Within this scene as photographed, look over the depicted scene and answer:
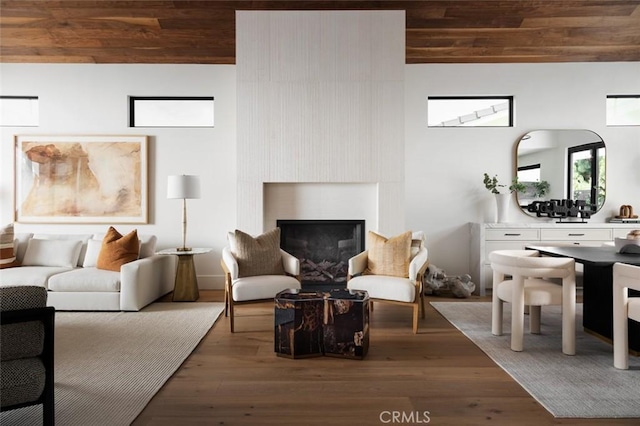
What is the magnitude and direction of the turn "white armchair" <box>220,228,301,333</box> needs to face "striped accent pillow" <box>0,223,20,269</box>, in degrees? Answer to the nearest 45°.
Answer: approximately 135° to its right

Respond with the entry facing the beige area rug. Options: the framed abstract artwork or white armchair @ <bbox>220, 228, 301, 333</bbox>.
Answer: the framed abstract artwork

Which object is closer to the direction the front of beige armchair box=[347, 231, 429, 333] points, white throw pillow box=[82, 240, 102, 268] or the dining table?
the white throw pillow

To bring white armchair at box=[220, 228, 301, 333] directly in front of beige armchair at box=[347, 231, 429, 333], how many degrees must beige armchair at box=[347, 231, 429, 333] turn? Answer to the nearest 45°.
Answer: approximately 45° to its right

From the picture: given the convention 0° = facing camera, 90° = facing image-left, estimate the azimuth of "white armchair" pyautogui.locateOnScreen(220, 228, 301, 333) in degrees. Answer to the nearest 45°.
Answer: approximately 315°

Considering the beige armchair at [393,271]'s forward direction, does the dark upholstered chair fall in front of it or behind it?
in front

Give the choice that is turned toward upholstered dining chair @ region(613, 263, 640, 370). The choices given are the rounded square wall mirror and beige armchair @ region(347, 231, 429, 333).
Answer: the rounded square wall mirror

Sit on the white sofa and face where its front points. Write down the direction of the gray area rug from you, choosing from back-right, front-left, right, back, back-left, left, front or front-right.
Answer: left

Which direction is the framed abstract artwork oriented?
toward the camera

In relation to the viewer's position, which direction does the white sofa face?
facing the viewer and to the left of the viewer

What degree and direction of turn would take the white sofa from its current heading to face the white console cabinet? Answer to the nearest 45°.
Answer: approximately 135° to its left

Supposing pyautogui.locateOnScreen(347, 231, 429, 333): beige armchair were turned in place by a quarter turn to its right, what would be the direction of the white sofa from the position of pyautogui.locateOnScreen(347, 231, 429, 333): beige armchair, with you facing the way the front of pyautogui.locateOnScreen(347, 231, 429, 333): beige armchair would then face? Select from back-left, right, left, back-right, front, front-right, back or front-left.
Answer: front-left

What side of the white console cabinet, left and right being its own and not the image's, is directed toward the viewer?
front

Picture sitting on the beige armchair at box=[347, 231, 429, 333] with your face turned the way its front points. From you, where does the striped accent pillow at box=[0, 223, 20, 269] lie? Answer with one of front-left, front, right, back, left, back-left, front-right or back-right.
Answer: front-right

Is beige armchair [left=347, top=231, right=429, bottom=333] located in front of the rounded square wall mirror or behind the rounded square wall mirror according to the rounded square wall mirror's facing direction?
in front

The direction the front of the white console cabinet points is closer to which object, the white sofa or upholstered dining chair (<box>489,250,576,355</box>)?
the upholstered dining chair

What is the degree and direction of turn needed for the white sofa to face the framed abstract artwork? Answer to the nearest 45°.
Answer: approximately 135° to its right

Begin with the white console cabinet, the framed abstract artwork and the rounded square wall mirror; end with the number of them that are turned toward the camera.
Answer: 3

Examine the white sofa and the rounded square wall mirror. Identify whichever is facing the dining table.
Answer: the rounded square wall mirror

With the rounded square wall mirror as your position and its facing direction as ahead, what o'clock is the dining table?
The dining table is roughly at 12 o'clock from the rounded square wall mirror.

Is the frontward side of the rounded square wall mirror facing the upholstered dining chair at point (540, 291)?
yes
